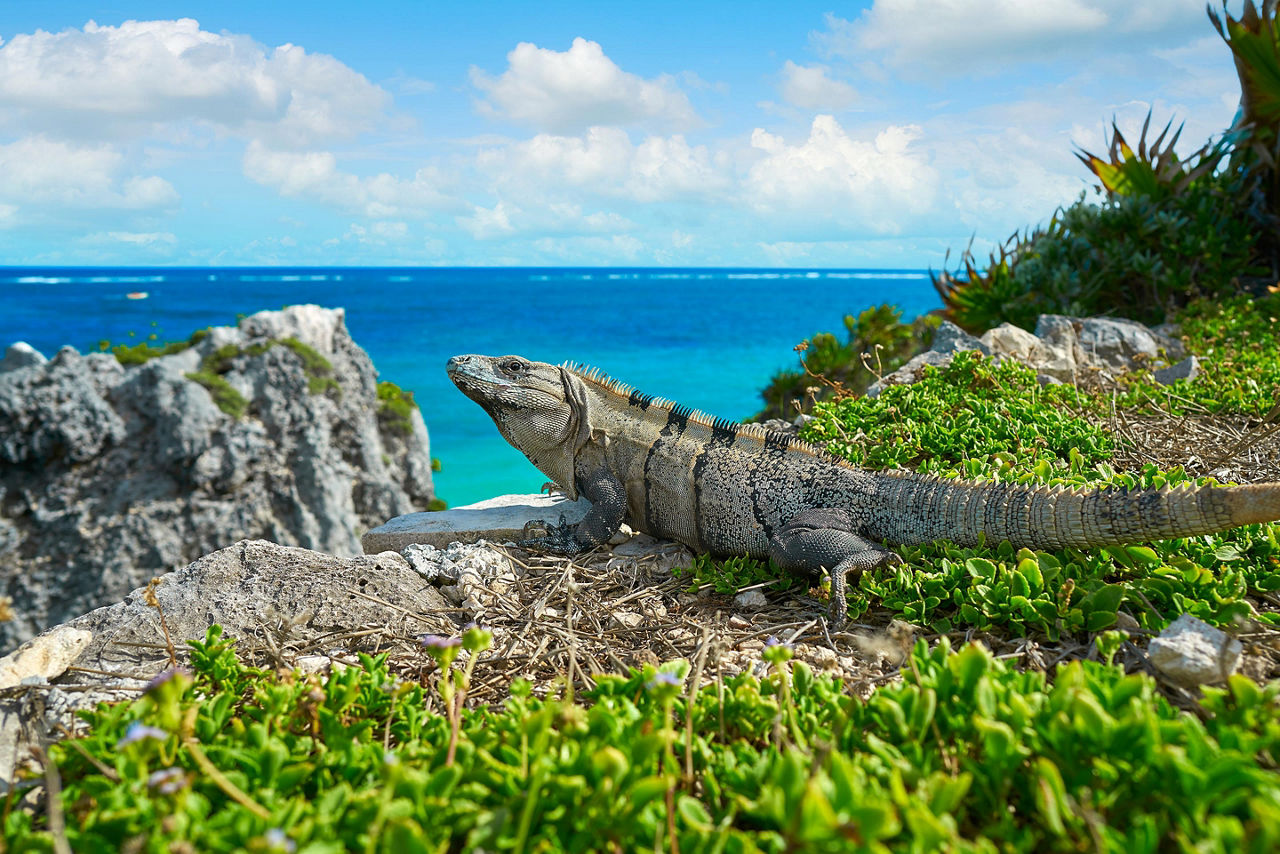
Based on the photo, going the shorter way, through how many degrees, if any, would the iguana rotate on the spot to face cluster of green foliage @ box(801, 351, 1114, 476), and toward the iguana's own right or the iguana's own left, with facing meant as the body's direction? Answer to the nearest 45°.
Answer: approximately 135° to the iguana's own right

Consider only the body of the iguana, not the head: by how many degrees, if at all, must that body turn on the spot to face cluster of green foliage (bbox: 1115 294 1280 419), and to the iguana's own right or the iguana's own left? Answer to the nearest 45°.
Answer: approximately 135° to the iguana's own right

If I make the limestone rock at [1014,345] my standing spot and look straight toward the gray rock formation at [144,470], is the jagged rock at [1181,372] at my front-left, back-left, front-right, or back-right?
back-left

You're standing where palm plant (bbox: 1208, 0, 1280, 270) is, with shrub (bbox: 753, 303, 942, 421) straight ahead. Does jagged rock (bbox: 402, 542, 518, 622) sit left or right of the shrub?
left

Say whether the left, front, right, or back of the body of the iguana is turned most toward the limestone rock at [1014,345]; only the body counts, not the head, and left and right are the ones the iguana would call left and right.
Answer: right

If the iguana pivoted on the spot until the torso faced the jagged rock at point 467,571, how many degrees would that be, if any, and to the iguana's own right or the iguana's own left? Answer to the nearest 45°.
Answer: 0° — it already faces it

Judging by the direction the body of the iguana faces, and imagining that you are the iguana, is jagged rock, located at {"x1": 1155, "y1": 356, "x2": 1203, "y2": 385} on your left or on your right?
on your right

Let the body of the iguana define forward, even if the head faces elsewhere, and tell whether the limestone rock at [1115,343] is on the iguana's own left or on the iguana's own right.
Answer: on the iguana's own right

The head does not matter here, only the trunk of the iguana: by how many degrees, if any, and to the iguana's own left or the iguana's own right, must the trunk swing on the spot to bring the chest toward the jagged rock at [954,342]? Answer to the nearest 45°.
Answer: approximately 90° to the iguana's own right

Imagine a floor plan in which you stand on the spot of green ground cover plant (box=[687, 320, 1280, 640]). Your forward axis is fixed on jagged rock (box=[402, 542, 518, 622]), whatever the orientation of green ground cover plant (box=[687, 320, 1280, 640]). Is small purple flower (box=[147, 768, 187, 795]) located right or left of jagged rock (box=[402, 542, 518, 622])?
left

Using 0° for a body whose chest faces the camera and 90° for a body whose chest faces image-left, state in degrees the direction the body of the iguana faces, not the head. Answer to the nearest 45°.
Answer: approximately 90°
